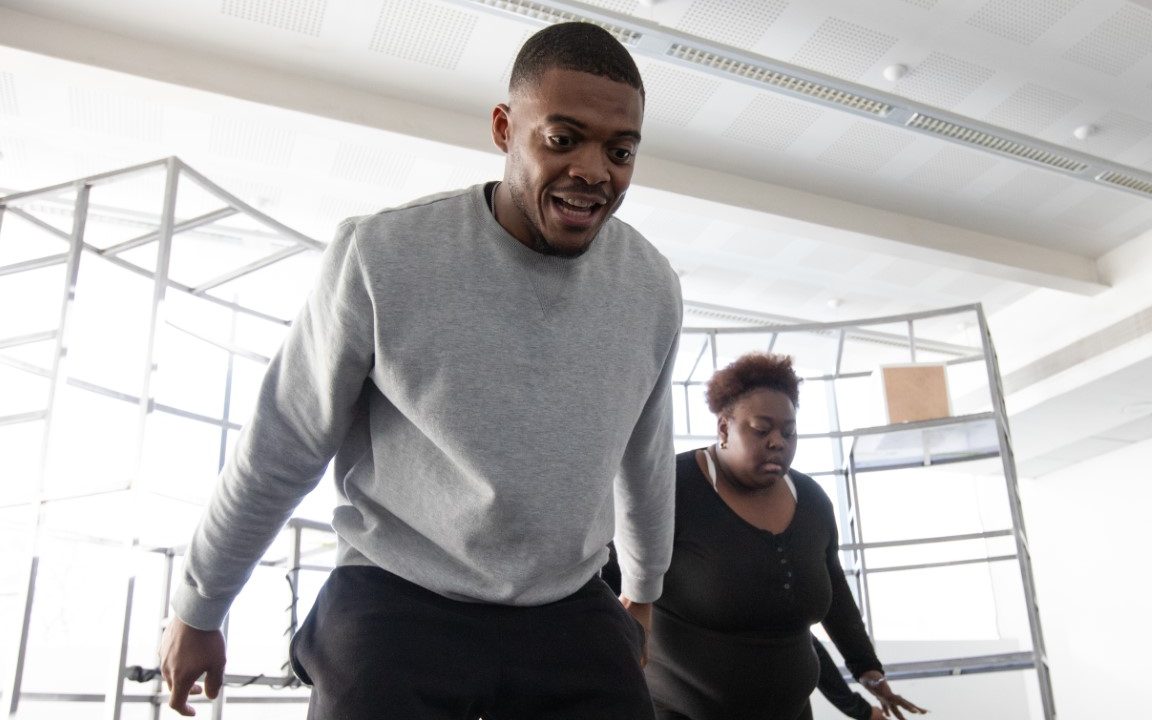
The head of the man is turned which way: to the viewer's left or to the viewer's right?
to the viewer's right

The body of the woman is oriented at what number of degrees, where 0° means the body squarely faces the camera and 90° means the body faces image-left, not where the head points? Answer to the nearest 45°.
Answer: approximately 315°

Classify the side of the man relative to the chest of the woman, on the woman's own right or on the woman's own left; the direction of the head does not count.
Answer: on the woman's own right

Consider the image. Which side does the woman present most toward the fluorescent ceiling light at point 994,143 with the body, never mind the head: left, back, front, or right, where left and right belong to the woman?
left

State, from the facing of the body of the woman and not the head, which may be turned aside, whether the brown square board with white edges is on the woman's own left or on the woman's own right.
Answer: on the woman's own left

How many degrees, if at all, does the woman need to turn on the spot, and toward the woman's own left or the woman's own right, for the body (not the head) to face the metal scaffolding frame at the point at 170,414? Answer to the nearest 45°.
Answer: approximately 135° to the woman's own right
